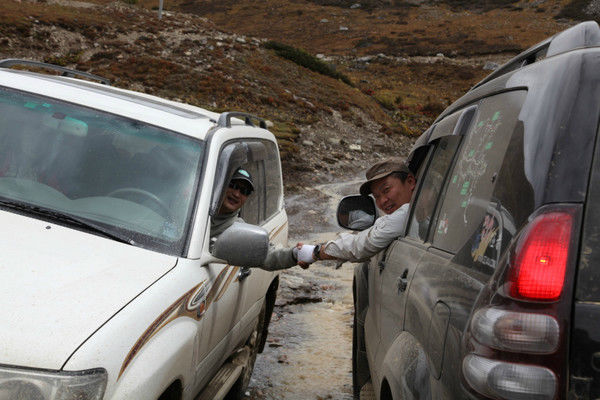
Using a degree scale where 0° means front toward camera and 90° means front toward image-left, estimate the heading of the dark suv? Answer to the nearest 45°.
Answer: approximately 135°

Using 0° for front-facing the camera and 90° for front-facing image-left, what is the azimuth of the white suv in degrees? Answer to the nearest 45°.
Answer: approximately 45°

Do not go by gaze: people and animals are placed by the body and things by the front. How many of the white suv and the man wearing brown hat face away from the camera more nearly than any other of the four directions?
0

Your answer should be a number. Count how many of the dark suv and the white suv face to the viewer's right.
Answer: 0

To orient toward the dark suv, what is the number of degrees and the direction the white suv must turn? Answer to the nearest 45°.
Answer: approximately 90° to its left

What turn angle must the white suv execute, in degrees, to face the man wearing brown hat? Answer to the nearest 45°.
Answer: approximately 135° to its left
